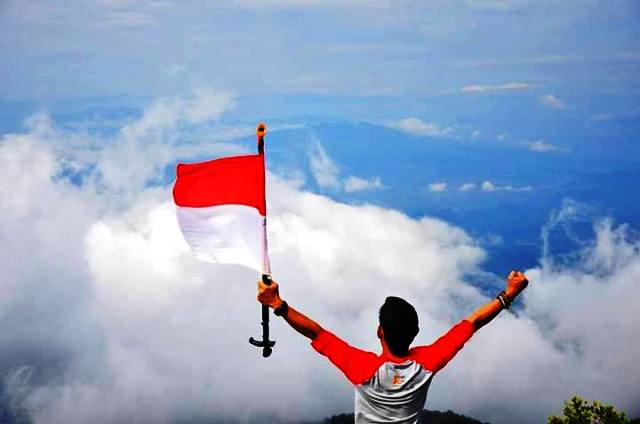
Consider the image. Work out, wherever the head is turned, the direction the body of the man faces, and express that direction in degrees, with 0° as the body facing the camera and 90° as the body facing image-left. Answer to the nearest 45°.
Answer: approximately 180°
